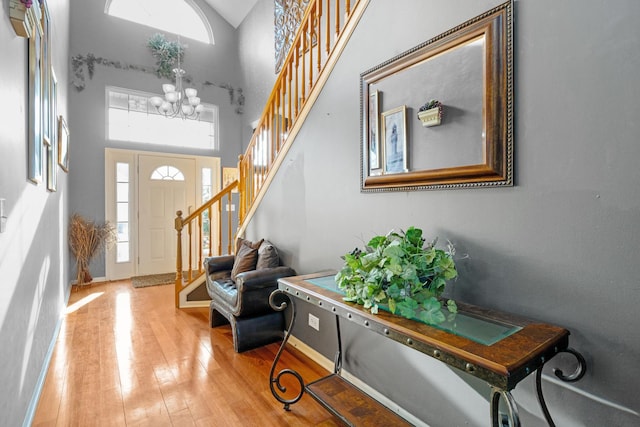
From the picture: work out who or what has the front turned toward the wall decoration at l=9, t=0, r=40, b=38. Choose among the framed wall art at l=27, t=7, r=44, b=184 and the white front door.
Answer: the white front door

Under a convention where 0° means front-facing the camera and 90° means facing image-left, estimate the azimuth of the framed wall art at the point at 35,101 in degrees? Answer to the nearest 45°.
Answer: approximately 270°

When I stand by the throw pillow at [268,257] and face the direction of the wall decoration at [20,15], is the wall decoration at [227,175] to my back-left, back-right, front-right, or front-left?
back-right

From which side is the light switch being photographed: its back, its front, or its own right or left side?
right

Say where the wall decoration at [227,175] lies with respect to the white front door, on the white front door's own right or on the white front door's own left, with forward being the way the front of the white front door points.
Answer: on the white front door's own left

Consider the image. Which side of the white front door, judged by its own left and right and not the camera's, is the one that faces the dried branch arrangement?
right
